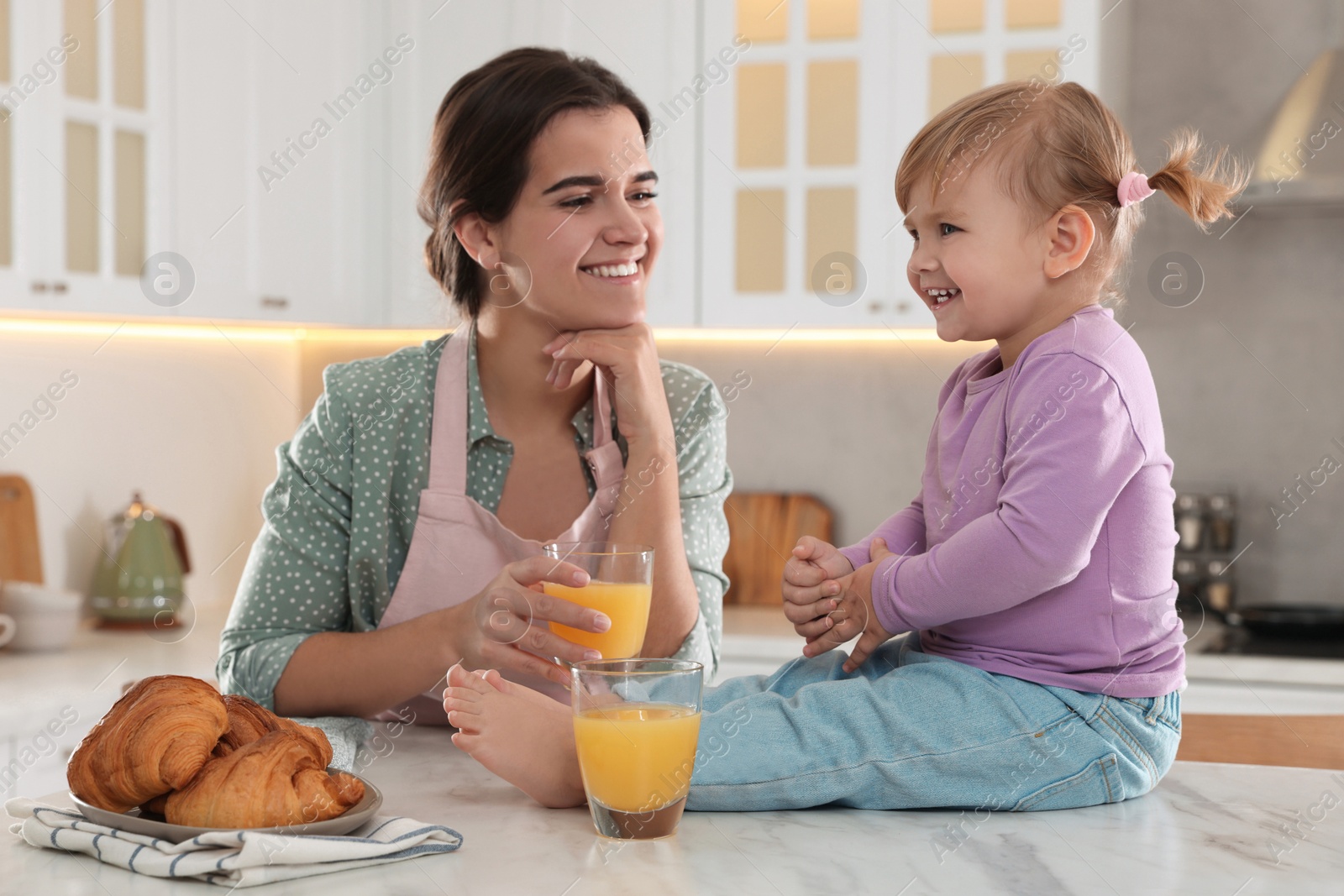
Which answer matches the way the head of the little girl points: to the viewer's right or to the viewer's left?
to the viewer's left

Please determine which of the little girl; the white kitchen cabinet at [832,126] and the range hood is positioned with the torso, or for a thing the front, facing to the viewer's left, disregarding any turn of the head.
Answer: the little girl

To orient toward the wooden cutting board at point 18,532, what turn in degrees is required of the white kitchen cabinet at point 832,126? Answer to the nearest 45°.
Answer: approximately 45° to its right

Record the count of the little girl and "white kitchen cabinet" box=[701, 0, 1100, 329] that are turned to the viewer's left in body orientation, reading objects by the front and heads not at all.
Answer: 1

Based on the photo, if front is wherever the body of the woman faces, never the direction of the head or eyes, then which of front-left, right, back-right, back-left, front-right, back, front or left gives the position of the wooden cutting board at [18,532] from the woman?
back

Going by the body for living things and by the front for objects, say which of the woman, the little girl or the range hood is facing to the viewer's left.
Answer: the little girl

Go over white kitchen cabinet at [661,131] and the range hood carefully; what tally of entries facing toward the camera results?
2

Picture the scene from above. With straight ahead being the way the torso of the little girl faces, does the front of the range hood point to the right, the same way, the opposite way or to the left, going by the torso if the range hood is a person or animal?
to the left
